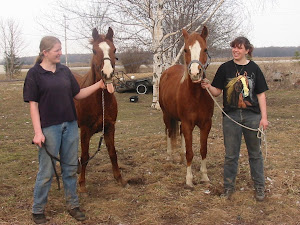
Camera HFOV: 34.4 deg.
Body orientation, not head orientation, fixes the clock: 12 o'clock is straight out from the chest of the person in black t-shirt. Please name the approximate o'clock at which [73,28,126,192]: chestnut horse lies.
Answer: The chestnut horse is roughly at 3 o'clock from the person in black t-shirt.

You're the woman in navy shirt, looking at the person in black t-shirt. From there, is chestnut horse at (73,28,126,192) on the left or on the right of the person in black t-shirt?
left

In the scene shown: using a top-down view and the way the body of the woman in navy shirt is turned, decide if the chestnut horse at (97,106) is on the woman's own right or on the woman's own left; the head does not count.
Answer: on the woman's own left

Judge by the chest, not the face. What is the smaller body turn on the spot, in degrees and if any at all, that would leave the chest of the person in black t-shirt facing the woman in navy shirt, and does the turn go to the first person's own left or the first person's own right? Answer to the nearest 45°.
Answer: approximately 45° to the first person's own right

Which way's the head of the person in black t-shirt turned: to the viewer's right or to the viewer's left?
to the viewer's left

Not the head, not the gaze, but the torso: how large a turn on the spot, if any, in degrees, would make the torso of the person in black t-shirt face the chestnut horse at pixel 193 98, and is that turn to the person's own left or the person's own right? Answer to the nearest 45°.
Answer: approximately 135° to the person's own right
